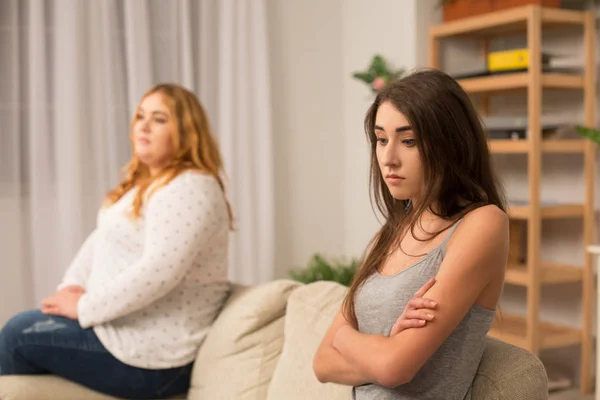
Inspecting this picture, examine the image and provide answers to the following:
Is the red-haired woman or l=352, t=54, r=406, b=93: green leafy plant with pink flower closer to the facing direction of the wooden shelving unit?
the red-haired woman

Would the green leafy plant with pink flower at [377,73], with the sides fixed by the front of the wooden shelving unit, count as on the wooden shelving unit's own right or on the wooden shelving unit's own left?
on the wooden shelving unit's own right

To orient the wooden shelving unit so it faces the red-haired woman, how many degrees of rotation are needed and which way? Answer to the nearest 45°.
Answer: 0° — it already faces them

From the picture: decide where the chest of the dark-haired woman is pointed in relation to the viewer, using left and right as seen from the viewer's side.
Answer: facing the viewer and to the left of the viewer

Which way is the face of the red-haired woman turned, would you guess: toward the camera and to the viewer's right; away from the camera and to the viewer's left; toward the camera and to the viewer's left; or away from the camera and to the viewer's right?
toward the camera and to the viewer's left

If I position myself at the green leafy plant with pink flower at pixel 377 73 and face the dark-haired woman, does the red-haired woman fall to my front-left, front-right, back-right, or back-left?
front-right

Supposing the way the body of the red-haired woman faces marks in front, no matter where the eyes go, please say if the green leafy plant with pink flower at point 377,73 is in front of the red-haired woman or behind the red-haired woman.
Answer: behind

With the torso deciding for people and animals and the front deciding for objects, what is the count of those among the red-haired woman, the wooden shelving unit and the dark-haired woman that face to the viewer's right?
0

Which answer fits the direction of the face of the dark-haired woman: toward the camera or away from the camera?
toward the camera

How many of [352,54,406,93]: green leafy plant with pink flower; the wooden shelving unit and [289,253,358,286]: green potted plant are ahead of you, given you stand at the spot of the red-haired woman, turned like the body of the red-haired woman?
0

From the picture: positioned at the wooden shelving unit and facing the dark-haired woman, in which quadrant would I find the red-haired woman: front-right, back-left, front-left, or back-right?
front-right

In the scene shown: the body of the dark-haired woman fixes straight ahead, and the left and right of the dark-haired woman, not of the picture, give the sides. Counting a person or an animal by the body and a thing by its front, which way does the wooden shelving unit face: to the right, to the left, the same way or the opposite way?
the same way

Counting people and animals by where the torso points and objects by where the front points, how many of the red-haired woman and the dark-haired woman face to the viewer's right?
0

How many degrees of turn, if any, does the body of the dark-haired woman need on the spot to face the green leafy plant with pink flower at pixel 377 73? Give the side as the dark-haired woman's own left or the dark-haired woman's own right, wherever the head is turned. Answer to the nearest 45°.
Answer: approximately 135° to the dark-haired woman's own right

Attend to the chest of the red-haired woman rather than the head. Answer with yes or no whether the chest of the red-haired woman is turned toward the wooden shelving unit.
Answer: no
